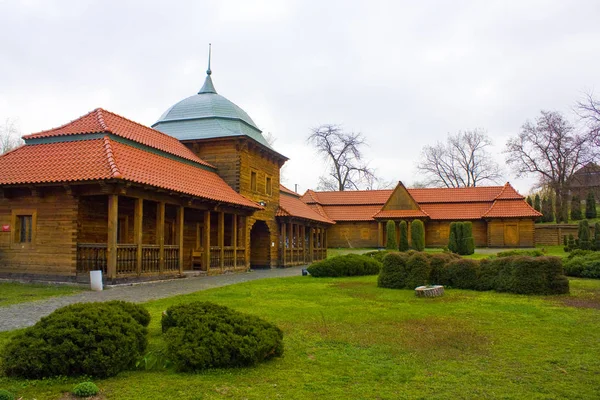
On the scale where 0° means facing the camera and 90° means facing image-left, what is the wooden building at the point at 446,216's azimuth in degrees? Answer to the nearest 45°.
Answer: approximately 0°

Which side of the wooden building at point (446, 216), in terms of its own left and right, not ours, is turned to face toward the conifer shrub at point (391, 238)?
front

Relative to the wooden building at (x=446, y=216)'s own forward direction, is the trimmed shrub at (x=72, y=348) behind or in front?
in front

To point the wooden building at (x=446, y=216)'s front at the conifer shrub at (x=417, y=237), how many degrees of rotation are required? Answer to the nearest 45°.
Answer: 0° — it already faces it

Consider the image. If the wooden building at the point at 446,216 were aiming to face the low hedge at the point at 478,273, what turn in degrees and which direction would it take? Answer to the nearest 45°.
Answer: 0° — it already faces it

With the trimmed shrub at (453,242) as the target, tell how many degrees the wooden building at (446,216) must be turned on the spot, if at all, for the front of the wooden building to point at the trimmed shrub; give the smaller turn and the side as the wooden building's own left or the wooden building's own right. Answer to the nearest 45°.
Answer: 0° — it already faces it

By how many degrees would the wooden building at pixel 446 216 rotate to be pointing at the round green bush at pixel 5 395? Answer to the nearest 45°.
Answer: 0° — it already faces it

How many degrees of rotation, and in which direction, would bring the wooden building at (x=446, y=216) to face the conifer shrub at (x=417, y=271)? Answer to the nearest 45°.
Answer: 0° — it already faces it

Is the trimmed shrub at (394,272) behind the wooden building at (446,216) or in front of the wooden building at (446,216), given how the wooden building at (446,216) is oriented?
in front

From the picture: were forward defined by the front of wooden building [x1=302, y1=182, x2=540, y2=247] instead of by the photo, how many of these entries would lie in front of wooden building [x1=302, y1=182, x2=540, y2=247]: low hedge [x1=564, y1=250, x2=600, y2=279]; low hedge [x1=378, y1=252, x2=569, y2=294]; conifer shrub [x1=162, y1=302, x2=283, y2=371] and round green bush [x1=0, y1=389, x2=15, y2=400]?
4

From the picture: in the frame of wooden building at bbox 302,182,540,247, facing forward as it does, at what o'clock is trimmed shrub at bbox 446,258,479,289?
The trimmed shrub is roughly at 12 o'clock from the wooden building.
